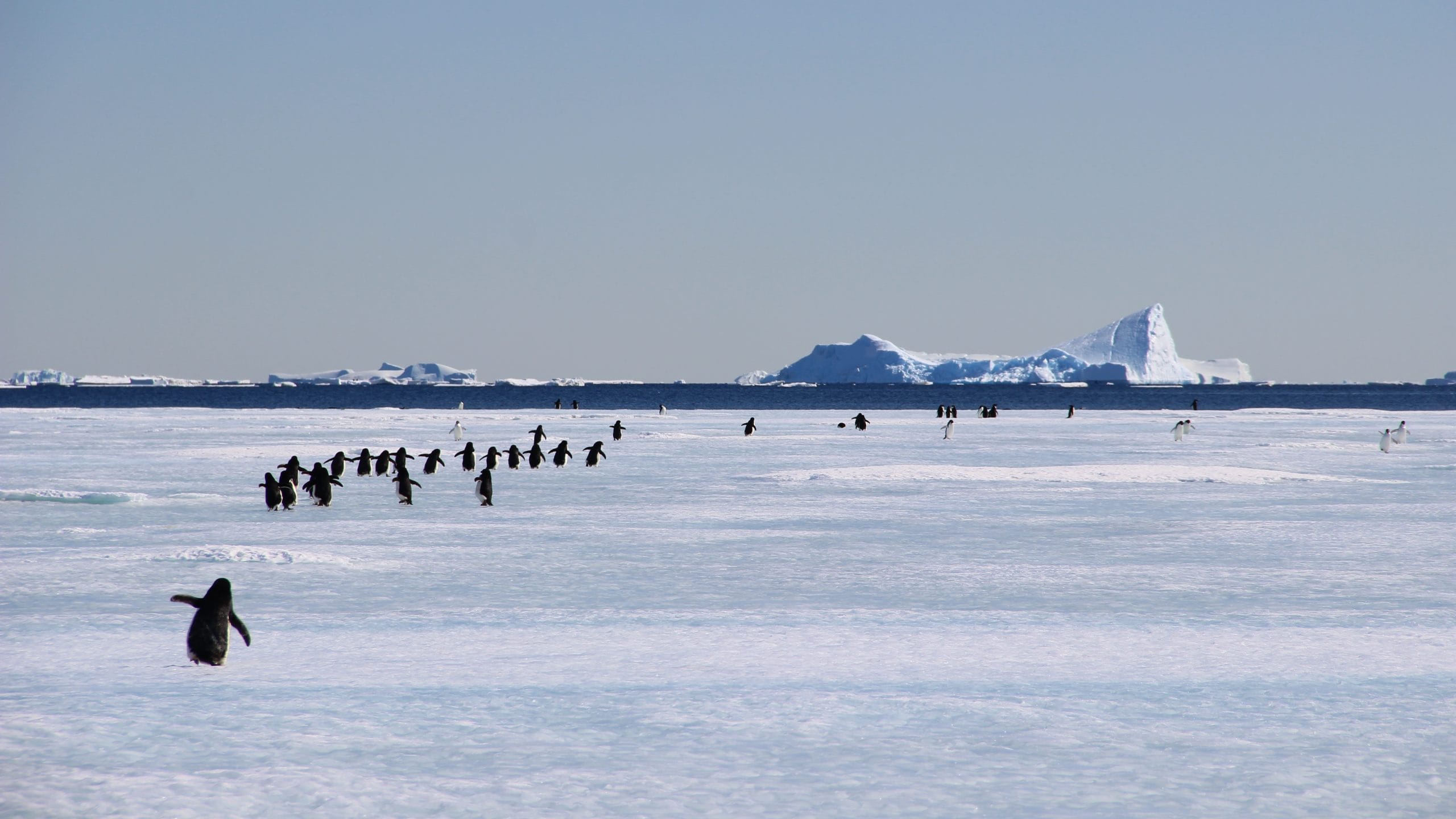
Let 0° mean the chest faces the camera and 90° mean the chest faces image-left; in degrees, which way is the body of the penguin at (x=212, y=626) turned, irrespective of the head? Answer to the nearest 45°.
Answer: approximately 180°

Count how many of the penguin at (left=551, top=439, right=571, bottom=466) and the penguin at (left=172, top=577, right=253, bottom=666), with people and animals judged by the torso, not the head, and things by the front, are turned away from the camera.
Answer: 2

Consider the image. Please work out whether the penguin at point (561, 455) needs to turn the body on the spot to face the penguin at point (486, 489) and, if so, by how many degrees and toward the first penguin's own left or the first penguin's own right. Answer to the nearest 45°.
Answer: approximately 180°

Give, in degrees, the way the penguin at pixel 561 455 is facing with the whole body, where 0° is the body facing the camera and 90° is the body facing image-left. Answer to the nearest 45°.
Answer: approximately 180°

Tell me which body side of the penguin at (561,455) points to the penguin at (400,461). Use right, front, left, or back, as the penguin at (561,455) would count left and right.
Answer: left

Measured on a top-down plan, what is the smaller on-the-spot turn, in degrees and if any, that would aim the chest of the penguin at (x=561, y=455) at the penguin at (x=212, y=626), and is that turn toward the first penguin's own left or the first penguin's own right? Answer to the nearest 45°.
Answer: approximately 180°

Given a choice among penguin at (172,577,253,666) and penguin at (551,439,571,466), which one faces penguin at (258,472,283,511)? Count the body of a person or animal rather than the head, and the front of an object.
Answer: penguin at (172,577,253,666)
